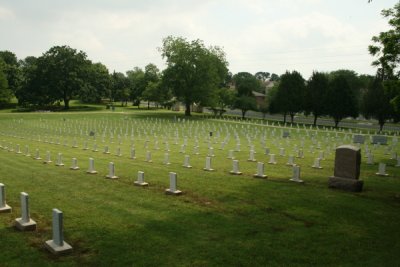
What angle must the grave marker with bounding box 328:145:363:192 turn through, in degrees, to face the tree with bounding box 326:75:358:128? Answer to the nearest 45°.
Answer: approximately 135° to its right

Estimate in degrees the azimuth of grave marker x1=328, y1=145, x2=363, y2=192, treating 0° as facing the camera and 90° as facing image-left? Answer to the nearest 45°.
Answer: approximately 45°

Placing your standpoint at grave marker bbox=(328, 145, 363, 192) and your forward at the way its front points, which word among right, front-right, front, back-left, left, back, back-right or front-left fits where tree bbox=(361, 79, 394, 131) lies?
back-right

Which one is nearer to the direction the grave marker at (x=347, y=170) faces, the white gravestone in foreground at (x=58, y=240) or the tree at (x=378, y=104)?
the white gravestone in foreground

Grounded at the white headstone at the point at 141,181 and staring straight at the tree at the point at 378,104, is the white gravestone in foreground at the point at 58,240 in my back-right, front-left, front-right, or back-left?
back-right

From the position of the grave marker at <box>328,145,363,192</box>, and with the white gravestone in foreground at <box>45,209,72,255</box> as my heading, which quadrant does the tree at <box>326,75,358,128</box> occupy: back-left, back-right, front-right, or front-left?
back-right

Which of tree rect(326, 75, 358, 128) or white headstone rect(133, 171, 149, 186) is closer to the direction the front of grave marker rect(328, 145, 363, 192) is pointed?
the white headstone

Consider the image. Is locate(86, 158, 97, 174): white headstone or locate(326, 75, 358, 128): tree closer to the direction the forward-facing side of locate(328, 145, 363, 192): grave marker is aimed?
the white headstone
